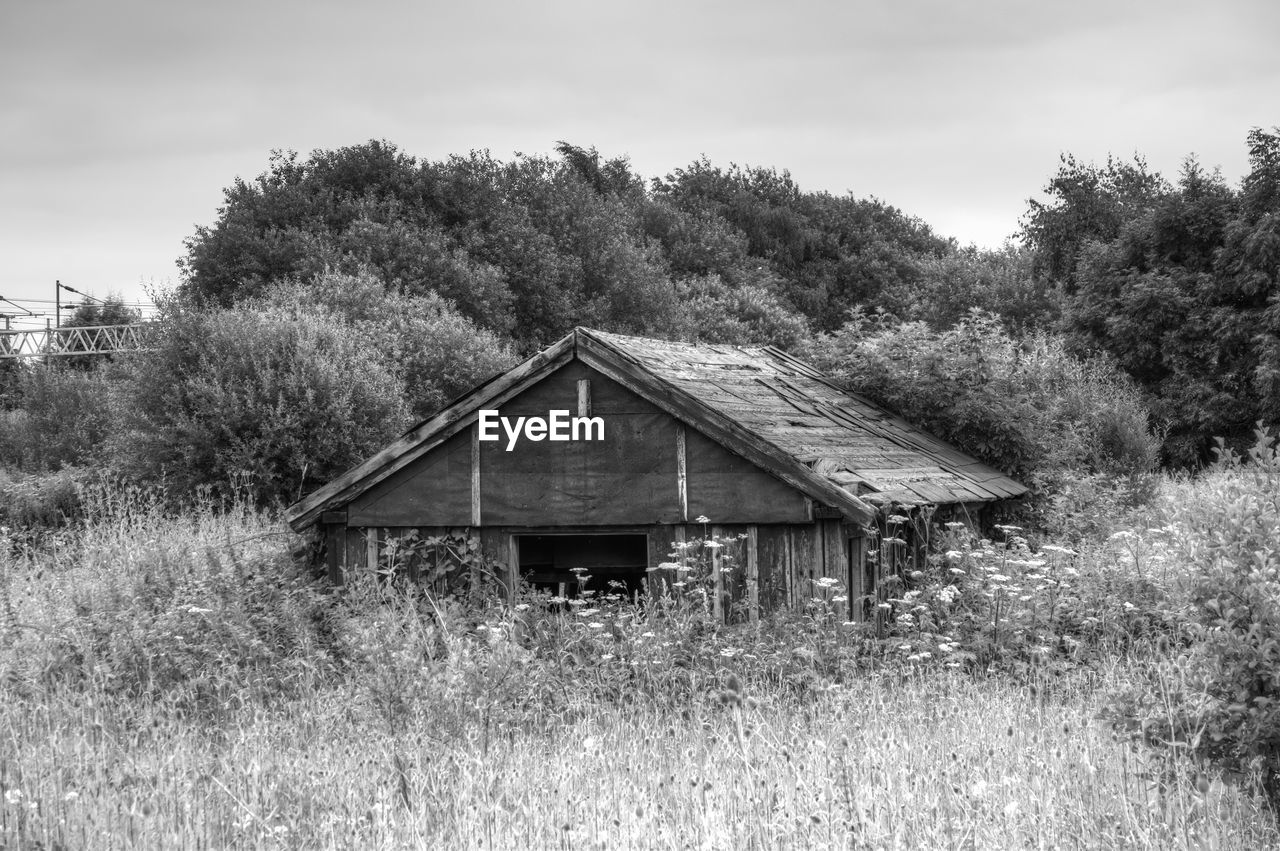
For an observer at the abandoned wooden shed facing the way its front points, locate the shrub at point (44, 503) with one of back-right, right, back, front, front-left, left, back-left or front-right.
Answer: back-right

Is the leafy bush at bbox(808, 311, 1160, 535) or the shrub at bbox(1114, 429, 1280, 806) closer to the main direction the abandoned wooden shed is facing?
the shrub

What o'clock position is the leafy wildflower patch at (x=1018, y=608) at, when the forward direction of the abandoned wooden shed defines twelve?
The leafy wildflower patch is roughly at 10 o'clock from the abandoned wooden shed.

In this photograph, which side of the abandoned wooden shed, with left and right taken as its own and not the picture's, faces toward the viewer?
front

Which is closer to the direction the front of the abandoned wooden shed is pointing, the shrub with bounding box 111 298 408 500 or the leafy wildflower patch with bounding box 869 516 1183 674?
the leafy wildflower patch

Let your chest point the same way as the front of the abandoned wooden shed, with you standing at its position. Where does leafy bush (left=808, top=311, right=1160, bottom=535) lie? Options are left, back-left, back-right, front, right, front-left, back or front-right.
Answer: back-left

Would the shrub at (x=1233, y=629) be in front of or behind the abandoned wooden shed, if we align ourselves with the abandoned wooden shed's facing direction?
in front

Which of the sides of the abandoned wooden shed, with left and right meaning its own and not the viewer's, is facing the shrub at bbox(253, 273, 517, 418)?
right
